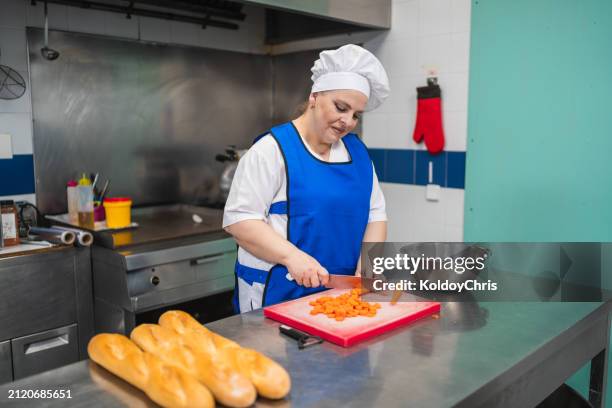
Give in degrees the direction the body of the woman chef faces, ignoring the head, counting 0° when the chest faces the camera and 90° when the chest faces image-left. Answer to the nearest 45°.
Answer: approximately 315°

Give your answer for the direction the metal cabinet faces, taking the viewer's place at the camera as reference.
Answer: facing the viewer and to the right of the viewer

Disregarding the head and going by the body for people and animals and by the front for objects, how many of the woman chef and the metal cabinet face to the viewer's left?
0

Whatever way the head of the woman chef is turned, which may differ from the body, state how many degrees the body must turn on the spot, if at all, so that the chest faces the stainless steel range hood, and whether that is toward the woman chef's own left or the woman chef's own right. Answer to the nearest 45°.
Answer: approximately 135° to the woman chef's own left

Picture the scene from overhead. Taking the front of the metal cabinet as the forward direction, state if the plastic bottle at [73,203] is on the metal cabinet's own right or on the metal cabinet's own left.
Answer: on the metal cabinet's own left

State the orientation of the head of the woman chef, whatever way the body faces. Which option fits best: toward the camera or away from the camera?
toward the camera

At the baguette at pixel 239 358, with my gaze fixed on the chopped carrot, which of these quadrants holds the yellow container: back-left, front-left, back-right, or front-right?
front-left

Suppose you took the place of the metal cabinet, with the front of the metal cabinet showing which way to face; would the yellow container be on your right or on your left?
on your left

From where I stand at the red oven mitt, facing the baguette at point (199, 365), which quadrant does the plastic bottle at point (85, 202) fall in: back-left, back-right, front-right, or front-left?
front-right

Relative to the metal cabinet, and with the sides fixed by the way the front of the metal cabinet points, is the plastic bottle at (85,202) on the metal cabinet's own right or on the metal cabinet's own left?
on the metal cabinet's own left

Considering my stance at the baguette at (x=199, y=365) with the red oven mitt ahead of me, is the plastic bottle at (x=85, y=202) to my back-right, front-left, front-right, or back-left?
front-left

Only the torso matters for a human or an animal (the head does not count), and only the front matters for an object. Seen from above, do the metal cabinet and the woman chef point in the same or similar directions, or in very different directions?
same or similar directions
